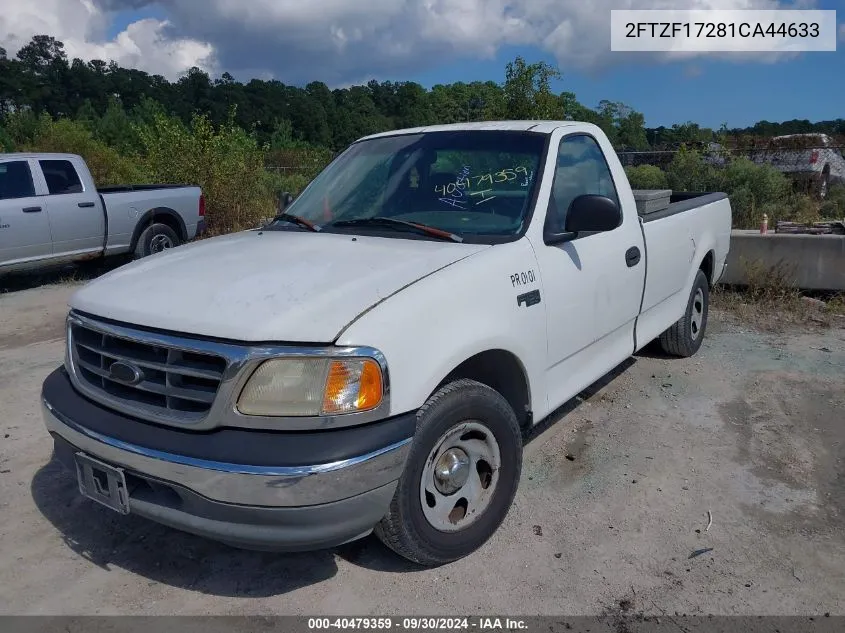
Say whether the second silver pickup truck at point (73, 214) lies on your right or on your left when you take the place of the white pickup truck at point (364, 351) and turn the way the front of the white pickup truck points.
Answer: on your right

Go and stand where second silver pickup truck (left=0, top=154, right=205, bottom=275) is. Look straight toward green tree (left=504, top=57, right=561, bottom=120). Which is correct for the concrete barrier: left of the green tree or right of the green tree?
right

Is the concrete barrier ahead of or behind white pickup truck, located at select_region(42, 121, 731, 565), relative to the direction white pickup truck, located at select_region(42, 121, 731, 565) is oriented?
behind

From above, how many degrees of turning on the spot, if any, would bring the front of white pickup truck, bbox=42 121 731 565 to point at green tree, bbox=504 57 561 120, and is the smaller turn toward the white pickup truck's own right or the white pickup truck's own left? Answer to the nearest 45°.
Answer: approximately 135° to the white pickup truck's own right

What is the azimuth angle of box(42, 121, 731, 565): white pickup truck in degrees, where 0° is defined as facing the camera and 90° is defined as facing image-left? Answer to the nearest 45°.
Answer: approximately 45°

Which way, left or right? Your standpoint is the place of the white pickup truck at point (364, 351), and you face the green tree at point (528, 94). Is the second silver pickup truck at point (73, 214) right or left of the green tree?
left
